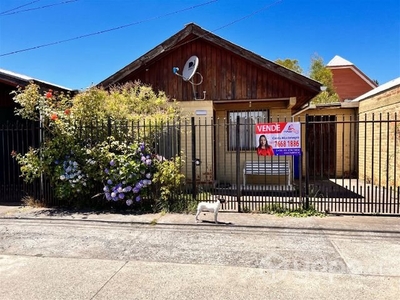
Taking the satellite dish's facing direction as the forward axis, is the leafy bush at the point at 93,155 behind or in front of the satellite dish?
in front

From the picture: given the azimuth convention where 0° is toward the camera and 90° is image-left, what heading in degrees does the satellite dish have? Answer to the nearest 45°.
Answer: approximately 45°

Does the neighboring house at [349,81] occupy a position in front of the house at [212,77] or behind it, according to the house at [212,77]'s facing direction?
behind

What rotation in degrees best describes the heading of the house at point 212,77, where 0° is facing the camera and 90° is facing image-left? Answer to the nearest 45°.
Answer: approximately 0°

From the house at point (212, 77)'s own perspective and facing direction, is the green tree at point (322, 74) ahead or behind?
behind

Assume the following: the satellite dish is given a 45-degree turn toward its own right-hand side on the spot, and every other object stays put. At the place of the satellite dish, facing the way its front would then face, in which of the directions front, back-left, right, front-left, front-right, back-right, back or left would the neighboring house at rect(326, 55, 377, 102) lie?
back-right

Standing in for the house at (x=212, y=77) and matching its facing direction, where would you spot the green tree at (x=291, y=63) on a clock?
The green tree is roughly at 7 o'clock from the house.

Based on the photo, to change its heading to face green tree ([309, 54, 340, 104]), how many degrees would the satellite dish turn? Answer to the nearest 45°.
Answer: approximately 180°

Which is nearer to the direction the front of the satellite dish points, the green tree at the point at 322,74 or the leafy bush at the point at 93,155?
the leafy bush

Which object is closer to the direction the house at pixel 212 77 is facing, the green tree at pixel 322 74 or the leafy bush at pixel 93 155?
the leafy bush
